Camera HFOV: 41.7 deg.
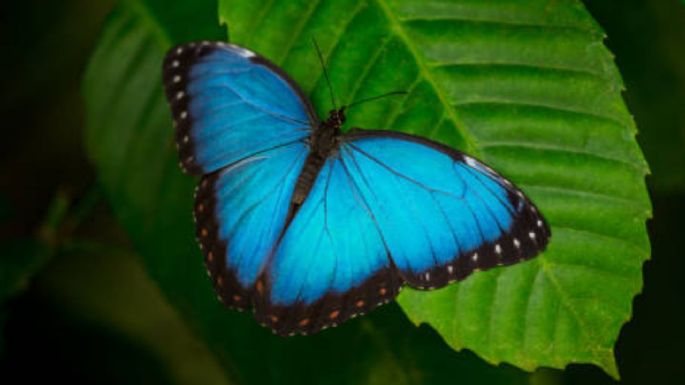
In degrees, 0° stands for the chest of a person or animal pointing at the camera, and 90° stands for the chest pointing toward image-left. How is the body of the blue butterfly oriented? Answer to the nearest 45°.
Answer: approximately 225°
